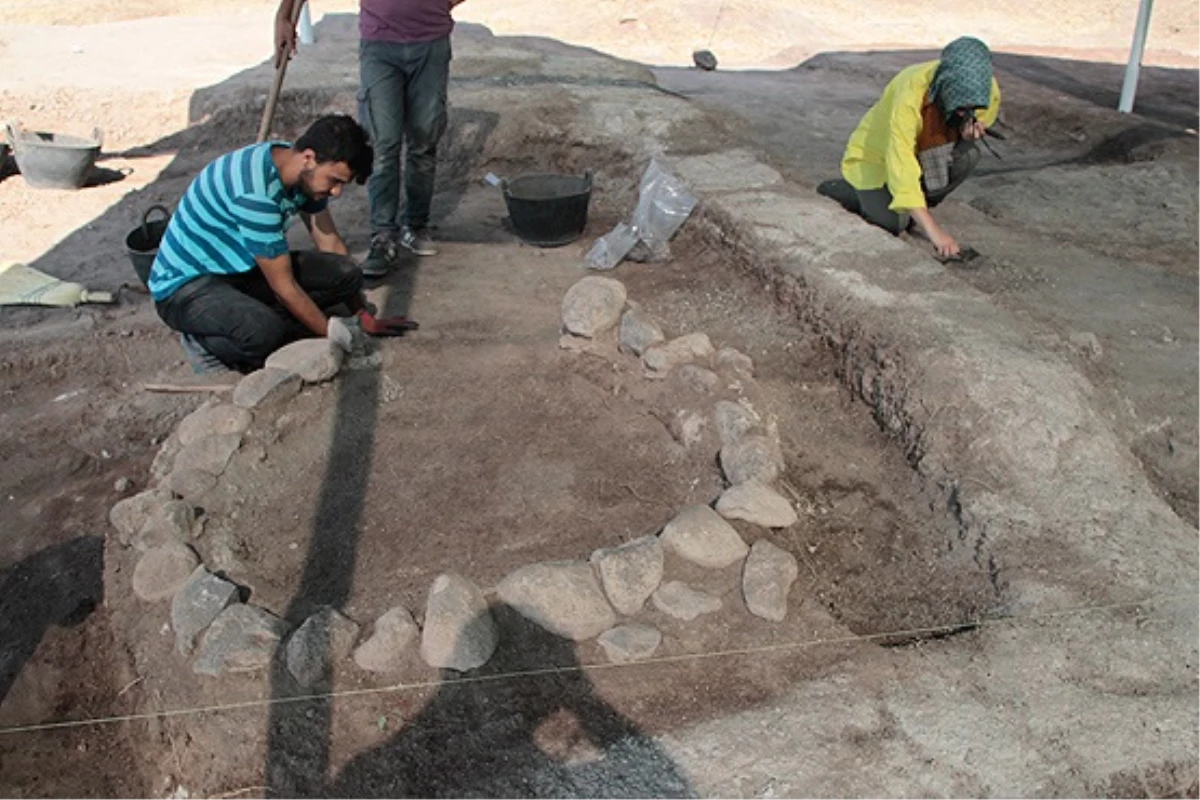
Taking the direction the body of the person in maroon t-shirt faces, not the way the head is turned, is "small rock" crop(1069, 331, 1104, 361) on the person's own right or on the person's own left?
on the person's own left

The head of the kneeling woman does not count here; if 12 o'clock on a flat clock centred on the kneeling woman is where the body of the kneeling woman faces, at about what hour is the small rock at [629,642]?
The small rock is roughly at 2 o'clock from the kneeling woman.

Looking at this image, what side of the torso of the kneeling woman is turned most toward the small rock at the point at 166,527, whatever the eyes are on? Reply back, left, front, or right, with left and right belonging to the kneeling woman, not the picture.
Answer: right

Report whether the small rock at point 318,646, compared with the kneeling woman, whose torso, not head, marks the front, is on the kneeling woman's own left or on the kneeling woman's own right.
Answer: on the kneeling woman's own right

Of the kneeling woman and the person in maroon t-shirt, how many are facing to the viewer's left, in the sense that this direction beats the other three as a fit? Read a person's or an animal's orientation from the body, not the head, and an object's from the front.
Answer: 0

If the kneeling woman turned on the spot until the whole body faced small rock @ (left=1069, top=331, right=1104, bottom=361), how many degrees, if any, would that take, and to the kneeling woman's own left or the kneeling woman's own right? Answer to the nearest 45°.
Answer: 0° — they already face it

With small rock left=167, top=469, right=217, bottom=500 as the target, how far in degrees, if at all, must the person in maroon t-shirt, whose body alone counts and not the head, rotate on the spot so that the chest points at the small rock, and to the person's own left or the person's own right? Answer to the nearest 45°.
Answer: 0° — they already face it

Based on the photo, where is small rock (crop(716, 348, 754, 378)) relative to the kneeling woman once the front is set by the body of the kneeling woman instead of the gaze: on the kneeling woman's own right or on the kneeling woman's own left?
on the kneeling woman's own right

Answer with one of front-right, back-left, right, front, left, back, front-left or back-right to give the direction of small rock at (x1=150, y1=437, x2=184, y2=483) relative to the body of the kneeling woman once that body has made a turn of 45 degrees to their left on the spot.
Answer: back-right

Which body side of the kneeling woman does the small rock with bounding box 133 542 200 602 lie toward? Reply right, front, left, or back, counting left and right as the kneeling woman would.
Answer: right

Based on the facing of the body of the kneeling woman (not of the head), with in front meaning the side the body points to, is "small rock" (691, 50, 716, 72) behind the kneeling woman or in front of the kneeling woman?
behind

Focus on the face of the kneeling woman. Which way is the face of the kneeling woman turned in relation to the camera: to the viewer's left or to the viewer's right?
to the viewer's right

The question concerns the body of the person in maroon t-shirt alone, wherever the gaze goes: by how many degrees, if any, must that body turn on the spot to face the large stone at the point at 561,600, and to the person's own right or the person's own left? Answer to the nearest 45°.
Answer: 0° — they already face it
